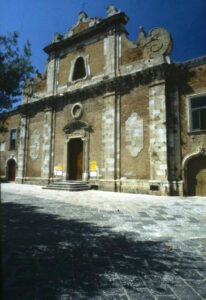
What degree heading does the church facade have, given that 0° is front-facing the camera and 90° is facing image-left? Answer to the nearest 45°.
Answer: approximately 45°
